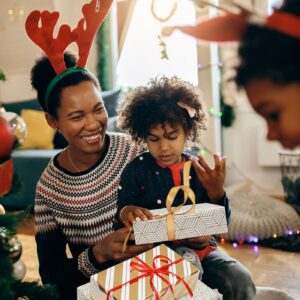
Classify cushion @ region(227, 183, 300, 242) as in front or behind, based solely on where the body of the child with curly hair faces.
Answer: behind

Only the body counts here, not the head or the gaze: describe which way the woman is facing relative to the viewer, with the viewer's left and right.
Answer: facing the viewer and to the right of the viewer

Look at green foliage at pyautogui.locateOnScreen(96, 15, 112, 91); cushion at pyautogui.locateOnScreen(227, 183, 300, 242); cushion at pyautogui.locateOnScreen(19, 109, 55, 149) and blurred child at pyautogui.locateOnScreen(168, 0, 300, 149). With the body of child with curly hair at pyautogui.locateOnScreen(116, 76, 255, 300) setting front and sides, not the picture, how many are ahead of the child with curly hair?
1

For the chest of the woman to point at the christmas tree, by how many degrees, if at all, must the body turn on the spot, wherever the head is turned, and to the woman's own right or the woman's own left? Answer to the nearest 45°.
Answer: approximately 45° to the woman's own right

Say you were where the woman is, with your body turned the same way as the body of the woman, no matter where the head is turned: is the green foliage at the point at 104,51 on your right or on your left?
on your left

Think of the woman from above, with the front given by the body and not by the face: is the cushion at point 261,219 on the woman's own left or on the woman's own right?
on the woman's own left

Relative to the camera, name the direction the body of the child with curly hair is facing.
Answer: toward the camera

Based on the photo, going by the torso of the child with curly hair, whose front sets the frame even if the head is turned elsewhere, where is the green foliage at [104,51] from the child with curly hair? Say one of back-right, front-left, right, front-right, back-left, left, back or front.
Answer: back

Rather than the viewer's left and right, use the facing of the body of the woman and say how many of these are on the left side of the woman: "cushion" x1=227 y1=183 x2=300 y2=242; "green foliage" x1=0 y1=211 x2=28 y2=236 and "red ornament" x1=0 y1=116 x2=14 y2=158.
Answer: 1

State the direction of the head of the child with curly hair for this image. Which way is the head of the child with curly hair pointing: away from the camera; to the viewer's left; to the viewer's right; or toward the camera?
toward the camera

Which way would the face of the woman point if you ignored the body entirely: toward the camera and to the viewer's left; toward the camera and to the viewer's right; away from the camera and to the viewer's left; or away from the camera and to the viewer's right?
toward the camera and to the viewer's right

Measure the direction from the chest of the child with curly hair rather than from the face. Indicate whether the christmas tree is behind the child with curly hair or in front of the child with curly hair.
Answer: in front

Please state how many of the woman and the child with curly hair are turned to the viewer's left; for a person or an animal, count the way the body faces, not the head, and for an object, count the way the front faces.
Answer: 0
